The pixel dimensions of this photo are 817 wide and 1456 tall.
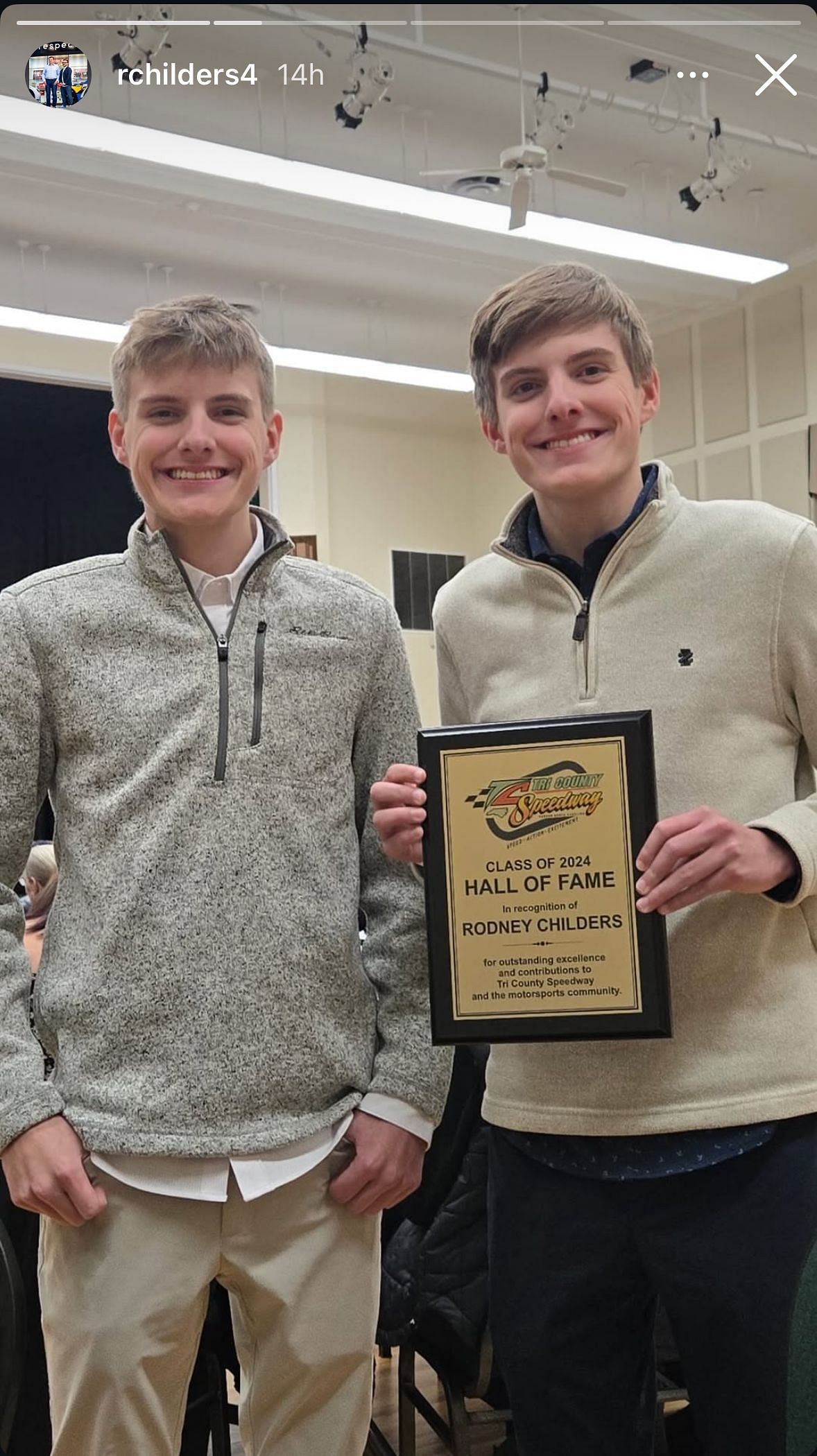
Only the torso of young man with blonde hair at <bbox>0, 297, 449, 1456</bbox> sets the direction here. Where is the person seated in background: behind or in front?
behind

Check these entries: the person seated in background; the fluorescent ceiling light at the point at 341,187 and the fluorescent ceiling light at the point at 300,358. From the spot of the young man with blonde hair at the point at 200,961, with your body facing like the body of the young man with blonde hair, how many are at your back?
3

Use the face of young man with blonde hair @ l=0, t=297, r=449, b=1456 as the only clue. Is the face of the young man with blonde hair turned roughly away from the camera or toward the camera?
toward the camera

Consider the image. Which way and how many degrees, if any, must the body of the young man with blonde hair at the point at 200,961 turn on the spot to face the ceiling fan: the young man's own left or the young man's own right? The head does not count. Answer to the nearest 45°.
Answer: approximately 180°

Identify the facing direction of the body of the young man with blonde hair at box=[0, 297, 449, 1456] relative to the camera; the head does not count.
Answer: toward the camera

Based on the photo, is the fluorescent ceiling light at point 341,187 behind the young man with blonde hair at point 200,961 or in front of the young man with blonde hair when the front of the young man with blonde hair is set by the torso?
behind

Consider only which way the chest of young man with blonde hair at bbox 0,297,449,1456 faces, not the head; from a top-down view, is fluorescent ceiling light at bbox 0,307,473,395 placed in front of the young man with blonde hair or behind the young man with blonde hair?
behind
